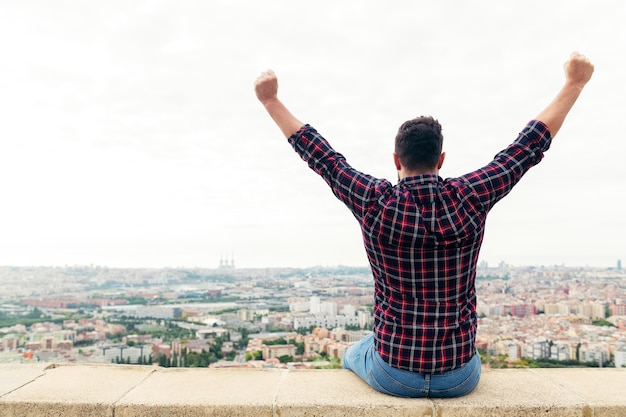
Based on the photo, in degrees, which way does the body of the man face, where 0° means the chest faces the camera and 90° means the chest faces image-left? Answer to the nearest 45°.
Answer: approximately 180°

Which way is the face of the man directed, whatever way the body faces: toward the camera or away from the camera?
away from the camera
